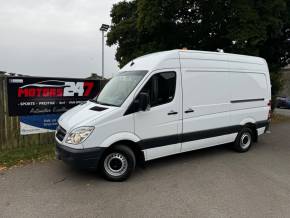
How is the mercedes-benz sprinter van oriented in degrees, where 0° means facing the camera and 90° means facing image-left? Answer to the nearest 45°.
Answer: approximately 45°

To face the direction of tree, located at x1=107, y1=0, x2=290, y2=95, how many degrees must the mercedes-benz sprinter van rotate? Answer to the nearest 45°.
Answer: approximately 135° to its right

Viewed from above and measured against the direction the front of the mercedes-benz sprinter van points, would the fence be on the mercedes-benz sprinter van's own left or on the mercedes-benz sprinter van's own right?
on the mercedes-benz sprinter van's own right

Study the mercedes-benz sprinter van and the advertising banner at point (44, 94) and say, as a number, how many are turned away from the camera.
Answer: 0

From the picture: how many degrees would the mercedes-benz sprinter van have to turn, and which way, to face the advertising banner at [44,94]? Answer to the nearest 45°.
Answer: approximately 90° to its right

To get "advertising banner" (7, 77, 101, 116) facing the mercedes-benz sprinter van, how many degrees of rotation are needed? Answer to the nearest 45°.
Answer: approximately 45° to its left

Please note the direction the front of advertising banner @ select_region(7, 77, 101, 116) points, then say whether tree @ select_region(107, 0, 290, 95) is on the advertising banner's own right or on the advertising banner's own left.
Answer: on the advertising banner's own left

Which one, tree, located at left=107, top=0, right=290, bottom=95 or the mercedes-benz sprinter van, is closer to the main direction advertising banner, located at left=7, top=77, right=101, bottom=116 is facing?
the mercedes-benz sprinter van
